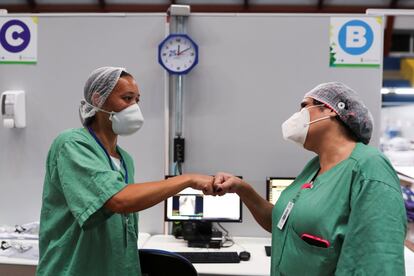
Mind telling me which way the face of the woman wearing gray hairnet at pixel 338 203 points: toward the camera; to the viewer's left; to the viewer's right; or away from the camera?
to the viewer's left

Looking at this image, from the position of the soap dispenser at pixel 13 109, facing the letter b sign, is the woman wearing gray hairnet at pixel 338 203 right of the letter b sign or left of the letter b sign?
right

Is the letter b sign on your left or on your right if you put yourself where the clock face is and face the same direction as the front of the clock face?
on your left

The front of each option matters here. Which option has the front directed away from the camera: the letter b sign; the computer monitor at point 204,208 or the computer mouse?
the computer mouse

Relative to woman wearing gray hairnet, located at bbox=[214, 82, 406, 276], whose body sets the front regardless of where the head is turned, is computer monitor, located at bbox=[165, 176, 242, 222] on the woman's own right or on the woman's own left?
on the woman's own right

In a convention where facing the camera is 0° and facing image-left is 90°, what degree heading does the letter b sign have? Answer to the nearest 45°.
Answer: approximately 0°

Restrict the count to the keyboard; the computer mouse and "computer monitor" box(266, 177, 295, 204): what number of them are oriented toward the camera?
2
